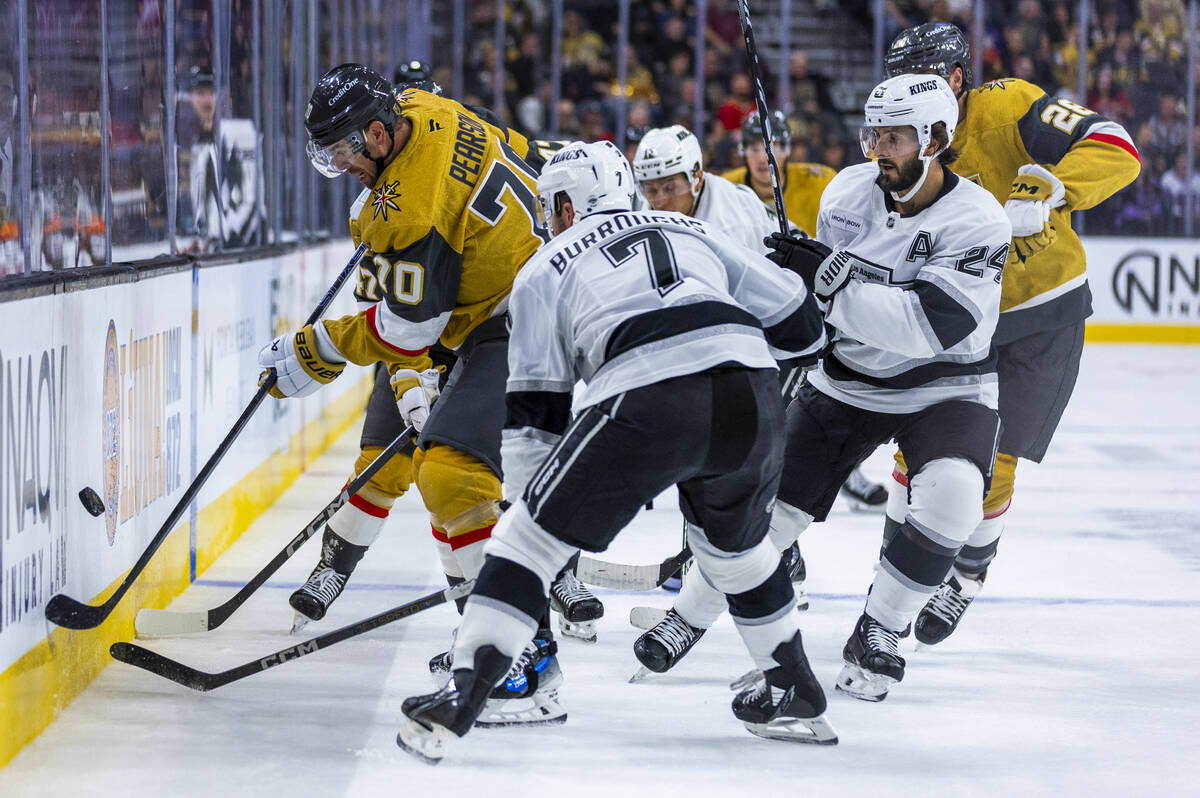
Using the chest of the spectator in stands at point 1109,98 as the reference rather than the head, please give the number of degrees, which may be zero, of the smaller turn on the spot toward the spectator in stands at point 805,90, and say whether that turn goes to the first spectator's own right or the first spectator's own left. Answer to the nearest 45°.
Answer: approximately 90° to the first spectator's own right

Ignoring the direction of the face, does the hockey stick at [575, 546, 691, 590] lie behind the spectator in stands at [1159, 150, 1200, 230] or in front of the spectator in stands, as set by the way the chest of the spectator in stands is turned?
in front

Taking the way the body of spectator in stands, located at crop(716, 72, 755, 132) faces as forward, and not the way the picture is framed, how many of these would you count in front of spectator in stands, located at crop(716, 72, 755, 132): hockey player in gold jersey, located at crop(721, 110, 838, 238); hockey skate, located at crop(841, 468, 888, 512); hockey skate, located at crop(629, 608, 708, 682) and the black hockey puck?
4

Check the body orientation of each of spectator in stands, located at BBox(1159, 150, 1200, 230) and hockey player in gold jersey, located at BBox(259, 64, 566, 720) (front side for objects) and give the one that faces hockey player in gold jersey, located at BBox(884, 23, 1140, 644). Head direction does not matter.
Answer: the spectator in stands

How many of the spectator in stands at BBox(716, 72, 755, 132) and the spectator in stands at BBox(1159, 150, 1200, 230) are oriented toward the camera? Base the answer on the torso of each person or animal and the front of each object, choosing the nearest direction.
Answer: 2

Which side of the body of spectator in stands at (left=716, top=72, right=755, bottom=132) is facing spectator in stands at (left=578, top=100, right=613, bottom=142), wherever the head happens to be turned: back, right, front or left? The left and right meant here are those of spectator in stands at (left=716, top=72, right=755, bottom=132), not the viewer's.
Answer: right

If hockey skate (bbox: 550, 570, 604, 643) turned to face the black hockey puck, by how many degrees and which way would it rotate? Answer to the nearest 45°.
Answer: approximately 90° to its right

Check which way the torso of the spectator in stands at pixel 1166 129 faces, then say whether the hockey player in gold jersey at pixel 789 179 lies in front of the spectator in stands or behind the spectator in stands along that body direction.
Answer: in front

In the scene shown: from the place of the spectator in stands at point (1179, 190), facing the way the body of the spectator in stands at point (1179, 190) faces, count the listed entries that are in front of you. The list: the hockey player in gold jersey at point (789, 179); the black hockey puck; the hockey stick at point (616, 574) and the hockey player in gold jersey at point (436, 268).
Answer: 4

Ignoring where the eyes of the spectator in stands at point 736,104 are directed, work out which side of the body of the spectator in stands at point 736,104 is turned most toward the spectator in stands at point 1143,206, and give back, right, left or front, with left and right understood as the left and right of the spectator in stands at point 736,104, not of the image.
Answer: left
